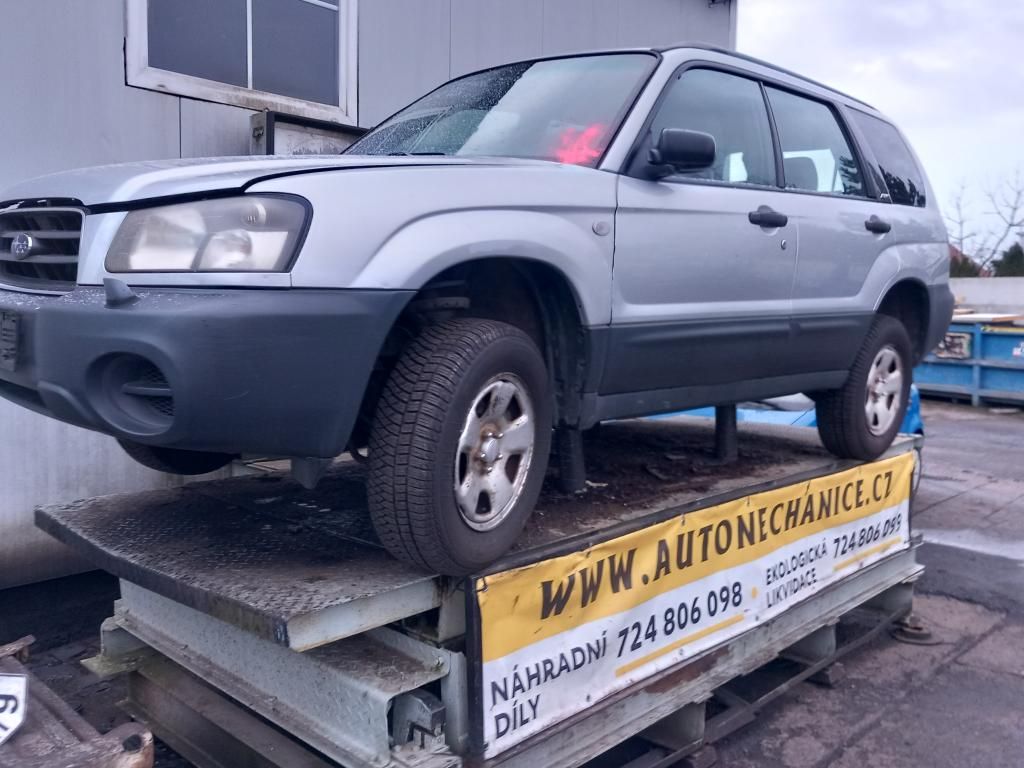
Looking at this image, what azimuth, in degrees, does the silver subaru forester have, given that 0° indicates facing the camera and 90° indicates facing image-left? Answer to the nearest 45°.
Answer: approximately 45°

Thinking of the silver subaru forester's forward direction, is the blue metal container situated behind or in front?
behind
